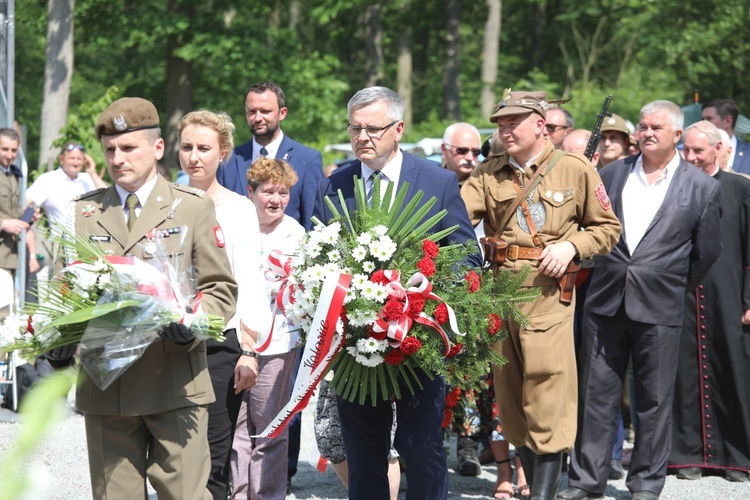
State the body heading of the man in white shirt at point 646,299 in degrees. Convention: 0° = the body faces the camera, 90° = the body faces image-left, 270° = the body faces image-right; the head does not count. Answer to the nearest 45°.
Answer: approximately 45°

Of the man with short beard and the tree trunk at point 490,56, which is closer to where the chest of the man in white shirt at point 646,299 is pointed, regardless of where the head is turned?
the man with short beard

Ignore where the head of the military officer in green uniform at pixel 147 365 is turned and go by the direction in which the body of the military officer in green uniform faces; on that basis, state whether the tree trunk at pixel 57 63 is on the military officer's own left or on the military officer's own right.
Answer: on the military officer's own right

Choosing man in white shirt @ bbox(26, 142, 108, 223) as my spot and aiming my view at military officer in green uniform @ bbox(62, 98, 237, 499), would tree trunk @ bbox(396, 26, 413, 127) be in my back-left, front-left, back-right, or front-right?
back-left

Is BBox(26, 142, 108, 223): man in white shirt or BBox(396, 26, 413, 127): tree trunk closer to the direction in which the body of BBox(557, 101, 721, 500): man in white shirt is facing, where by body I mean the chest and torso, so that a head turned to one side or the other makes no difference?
the man in white shirt

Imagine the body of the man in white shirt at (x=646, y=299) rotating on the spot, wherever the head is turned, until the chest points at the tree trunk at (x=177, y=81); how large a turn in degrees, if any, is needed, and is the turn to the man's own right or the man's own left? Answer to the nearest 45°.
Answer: approximately 90° to the man's own right

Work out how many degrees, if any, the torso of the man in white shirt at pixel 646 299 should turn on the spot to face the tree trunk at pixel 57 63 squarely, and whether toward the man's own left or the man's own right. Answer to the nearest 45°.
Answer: approximately 90° to the man's own right

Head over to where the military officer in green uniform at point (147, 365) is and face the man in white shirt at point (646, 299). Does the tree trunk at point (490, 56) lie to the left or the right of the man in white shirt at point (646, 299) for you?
left

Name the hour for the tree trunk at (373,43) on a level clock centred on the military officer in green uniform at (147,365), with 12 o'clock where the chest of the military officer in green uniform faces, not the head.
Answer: The tree trunk is roughly at 5 o'clock from the military officer in green uniform.
